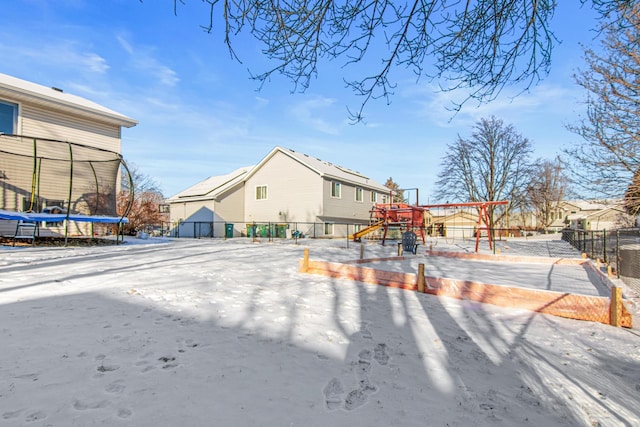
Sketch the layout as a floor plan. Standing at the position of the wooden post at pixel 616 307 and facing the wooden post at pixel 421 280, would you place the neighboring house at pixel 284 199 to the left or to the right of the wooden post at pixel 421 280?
right

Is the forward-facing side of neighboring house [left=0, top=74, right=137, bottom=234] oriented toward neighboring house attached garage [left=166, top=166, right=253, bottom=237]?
no

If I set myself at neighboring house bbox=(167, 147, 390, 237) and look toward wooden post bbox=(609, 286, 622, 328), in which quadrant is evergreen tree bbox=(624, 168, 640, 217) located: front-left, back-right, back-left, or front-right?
front-left

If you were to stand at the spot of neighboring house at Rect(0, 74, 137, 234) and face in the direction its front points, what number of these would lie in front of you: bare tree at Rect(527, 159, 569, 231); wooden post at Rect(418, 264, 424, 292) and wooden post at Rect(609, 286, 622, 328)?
0

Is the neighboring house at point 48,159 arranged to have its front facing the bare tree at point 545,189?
no

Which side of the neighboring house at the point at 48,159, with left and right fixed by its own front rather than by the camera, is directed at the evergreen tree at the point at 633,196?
back

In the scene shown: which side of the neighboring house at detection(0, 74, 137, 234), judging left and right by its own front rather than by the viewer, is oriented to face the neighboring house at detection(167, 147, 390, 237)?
right

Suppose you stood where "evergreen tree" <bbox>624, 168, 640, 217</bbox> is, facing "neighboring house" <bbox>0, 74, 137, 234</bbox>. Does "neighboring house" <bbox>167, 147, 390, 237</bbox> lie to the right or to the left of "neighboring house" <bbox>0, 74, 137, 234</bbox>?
right

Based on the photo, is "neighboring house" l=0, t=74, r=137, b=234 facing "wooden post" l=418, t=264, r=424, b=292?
no

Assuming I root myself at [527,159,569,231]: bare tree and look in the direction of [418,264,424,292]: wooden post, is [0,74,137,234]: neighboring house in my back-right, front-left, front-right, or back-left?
front-right
